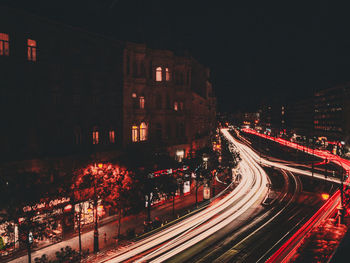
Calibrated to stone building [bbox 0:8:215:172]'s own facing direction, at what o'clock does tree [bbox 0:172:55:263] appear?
The tree is roughly at 2 o'clock from the stone building.

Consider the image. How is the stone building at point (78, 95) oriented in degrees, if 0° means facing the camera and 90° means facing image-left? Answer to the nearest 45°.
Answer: approximately 315°
